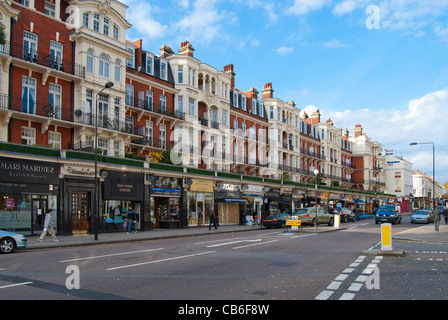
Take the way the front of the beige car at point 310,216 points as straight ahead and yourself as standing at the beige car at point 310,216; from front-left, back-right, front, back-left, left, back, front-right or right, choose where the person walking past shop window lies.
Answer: back

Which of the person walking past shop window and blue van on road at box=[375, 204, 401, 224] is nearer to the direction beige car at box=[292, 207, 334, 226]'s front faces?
the blue van on road

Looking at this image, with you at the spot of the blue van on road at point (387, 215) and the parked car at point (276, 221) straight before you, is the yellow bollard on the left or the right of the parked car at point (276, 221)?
left

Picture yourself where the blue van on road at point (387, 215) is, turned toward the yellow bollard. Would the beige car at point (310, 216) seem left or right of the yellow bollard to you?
right

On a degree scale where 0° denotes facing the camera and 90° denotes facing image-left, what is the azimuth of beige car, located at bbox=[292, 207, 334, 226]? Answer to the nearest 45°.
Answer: approximately 225°

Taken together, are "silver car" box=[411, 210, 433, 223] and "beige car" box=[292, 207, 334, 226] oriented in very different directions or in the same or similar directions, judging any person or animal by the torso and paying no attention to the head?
very different directions

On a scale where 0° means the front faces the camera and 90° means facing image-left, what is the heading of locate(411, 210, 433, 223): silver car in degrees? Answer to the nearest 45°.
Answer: approximately 45°
